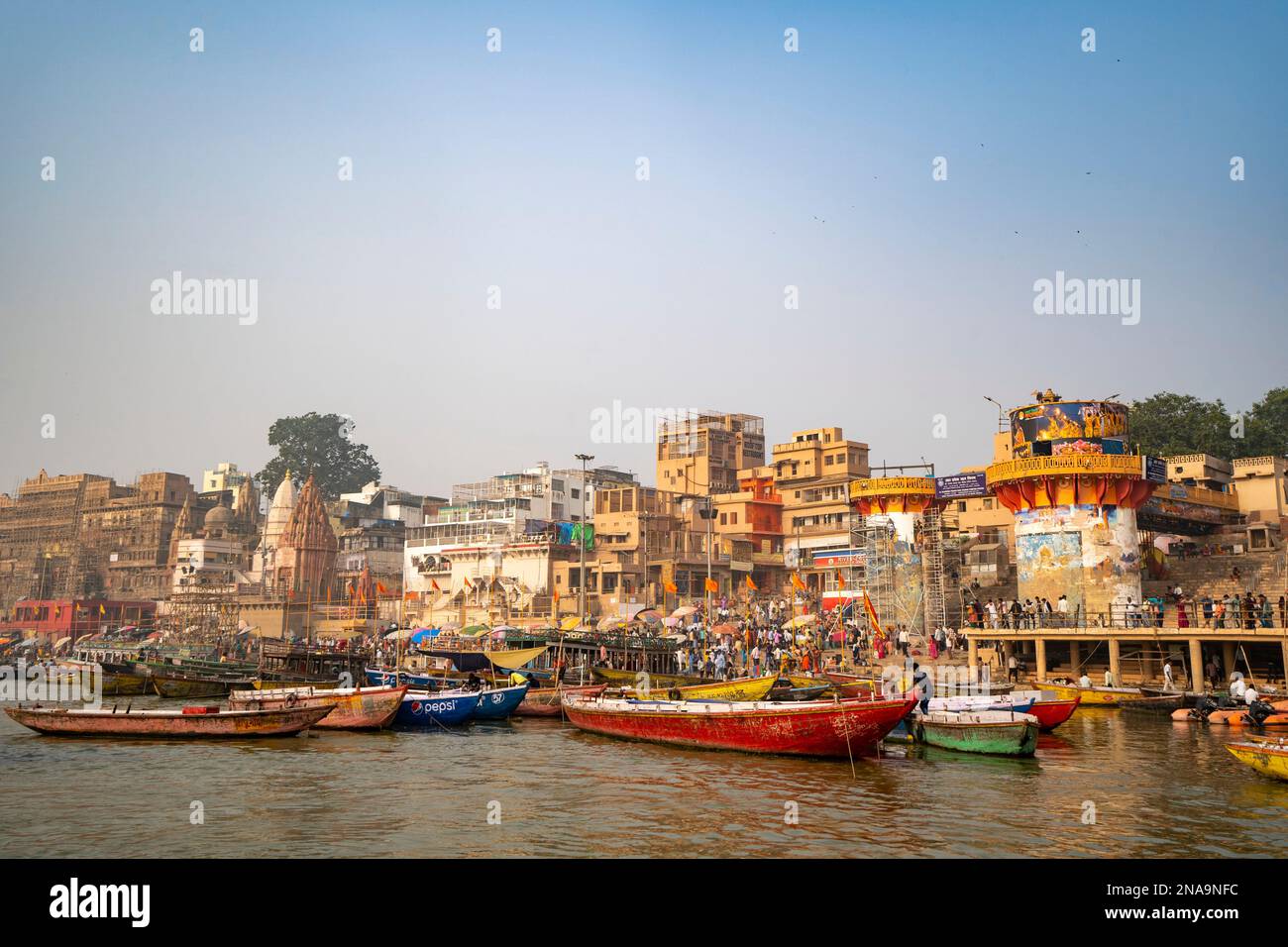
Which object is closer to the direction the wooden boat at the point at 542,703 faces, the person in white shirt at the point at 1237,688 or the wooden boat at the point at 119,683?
the person in white shirt

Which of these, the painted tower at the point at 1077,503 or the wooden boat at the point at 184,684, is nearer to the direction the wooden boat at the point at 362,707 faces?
the painted tower

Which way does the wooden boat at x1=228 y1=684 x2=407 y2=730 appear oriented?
to the viewer's right

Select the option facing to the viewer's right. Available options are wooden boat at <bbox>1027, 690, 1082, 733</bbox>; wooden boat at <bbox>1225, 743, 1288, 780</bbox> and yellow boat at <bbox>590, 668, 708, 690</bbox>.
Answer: wooden boat at <bbox>1027, 690, 1082, 733</bbox>

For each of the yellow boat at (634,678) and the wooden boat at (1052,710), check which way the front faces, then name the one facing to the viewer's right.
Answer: the wooden boat

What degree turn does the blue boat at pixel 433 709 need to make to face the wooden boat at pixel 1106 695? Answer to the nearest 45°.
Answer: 0° — it already faces it

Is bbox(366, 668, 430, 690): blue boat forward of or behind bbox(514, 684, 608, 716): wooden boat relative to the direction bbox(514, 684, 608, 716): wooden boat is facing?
behind

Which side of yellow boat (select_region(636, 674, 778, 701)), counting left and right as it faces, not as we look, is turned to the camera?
right
